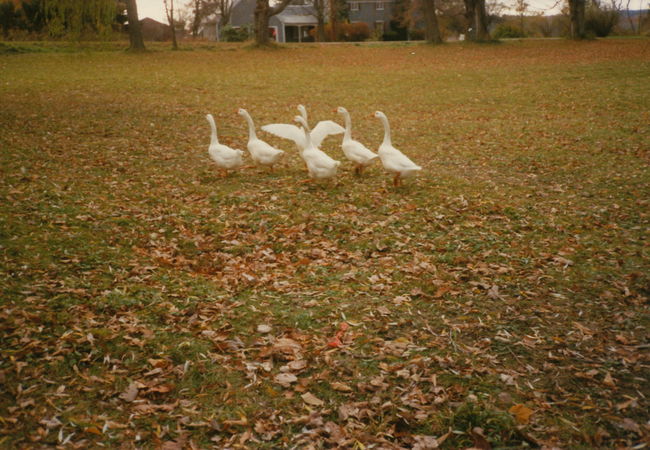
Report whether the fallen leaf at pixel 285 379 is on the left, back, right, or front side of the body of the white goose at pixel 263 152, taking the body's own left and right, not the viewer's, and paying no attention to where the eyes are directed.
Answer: left

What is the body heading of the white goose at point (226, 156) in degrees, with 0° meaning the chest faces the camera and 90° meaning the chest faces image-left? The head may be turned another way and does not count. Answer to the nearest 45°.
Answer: approximately 90°

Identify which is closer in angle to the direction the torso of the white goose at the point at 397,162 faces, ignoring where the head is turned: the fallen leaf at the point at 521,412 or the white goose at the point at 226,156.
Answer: the white goose

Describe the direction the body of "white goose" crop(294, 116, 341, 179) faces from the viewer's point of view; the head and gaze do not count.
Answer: to the viewer's left

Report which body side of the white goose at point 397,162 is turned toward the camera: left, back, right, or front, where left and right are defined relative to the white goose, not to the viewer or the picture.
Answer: left

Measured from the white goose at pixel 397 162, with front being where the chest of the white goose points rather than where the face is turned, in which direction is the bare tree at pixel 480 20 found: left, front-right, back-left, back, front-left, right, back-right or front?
right

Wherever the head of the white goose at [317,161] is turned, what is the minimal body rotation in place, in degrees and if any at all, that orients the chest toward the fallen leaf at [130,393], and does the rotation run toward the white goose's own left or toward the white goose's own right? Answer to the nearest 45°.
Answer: approximately 90° to the white goose's own left

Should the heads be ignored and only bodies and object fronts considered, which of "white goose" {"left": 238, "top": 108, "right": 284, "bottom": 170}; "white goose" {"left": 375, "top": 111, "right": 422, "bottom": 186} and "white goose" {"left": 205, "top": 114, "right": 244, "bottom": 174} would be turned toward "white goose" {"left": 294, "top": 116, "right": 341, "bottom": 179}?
"white goose" {"left": 375, "top": 111, "right": 422, "bottom": 186}

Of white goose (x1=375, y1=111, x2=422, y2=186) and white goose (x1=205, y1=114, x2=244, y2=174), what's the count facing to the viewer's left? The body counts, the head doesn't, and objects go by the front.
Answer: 2

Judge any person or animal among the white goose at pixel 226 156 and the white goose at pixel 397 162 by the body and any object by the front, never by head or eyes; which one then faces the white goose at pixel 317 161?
the white goose at pixel 397 162

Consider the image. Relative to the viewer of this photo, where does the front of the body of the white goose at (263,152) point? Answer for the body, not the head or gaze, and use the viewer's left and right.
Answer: facing to the left of the viewer
